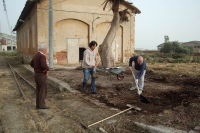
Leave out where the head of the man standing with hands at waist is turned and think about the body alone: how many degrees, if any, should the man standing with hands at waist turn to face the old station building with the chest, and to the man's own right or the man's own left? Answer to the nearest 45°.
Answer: approximately 90° to the man's own left

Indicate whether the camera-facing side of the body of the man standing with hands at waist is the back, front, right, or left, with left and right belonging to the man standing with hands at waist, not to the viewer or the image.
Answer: right
